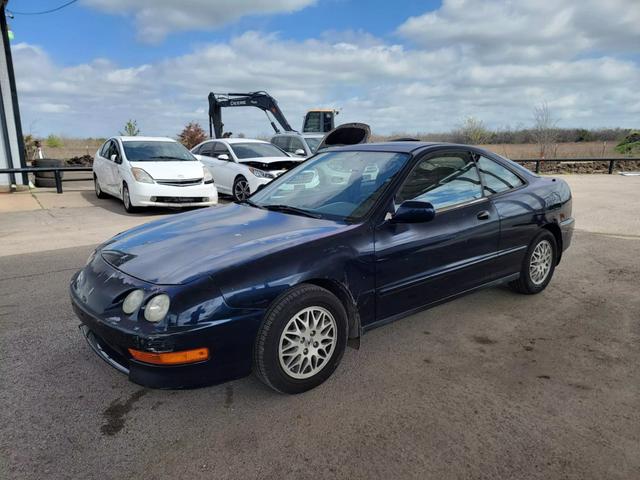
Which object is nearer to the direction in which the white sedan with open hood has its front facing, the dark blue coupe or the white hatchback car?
the dark blue coupe

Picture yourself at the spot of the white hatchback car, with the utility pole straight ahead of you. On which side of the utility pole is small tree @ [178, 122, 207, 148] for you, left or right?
right

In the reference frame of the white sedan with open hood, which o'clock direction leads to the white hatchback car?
The white hatchback car is roughly at 3 o'clock from the white sedan with open hood.

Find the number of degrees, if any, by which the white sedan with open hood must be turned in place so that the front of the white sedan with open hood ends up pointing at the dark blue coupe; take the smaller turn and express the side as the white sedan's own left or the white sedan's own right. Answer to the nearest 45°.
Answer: approximately 45° to the white sedan's own right

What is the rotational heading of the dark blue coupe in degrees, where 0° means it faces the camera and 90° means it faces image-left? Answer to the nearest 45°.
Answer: approximately 45°

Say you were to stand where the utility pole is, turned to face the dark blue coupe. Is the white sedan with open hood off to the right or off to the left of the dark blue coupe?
left

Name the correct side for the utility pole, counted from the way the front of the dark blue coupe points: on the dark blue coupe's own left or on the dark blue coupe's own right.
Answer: on the dark blue coupe's own right

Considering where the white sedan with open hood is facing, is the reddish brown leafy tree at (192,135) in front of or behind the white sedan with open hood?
behind

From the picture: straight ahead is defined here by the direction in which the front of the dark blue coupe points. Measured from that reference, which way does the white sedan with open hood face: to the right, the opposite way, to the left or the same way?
to the left

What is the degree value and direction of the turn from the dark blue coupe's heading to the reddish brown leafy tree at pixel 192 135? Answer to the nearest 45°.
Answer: approximately 135° to its right
